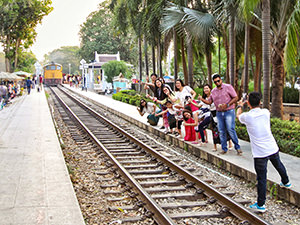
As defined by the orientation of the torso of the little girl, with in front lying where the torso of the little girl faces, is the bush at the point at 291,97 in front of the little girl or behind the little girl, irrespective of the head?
behind

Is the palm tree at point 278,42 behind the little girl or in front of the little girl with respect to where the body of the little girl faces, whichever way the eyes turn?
behind

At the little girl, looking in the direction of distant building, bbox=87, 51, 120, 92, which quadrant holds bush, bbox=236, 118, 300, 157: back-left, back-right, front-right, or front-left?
back-right

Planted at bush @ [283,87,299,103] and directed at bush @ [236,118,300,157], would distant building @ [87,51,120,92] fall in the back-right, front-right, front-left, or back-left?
back-right
